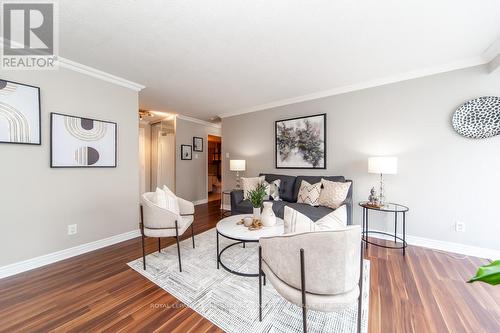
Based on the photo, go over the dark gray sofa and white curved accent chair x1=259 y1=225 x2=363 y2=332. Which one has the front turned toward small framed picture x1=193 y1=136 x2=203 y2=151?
the white curved accent chair

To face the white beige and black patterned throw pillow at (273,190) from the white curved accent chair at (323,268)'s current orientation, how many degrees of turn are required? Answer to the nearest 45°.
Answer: approximately 45° to its right

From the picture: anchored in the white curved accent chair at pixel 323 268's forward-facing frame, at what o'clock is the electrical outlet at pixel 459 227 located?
The electrical outlet is roughly at 3 o'clock from the white curved accent chair.

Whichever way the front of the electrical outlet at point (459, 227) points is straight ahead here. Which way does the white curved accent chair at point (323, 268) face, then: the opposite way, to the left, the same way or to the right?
to the right

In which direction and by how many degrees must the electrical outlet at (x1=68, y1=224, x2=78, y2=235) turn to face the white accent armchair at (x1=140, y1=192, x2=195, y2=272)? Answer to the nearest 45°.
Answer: approximately 45° to its left

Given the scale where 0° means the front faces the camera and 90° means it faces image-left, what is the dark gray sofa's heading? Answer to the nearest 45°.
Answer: approximately 0°

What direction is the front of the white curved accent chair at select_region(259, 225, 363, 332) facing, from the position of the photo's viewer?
facing away from the viewer and to the left of the viewer

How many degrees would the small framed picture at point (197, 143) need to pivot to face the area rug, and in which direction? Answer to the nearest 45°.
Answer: approximately 45° to its right
